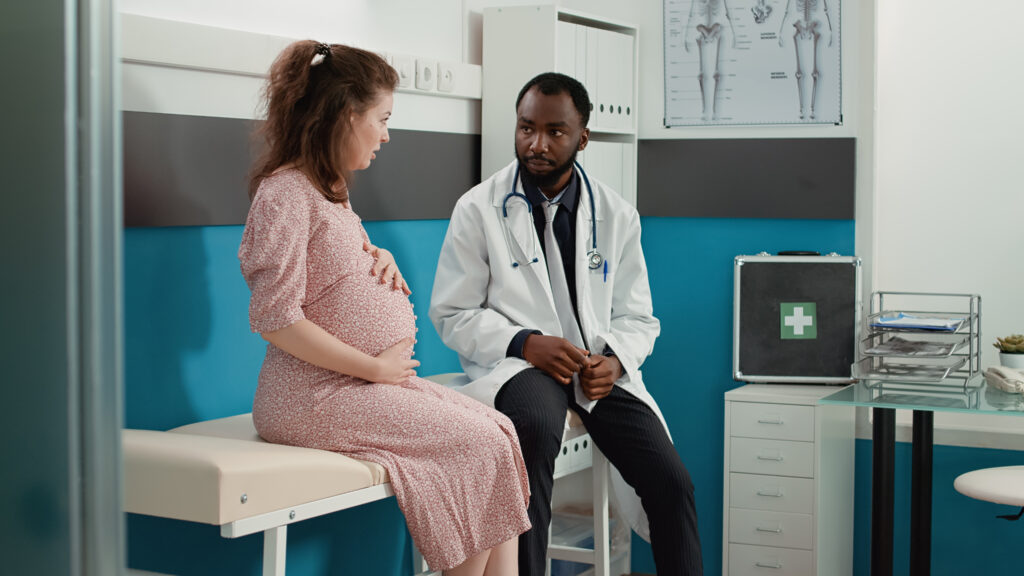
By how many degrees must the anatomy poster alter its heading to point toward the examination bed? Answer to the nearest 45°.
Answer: approximately 45° to its right

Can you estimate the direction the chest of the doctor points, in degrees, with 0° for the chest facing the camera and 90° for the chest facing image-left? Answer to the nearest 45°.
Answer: approximately 0°

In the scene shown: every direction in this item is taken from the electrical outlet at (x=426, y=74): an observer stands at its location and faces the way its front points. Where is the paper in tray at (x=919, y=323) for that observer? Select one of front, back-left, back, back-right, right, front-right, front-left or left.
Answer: front-left

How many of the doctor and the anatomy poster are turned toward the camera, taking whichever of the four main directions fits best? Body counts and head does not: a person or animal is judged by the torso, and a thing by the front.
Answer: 2

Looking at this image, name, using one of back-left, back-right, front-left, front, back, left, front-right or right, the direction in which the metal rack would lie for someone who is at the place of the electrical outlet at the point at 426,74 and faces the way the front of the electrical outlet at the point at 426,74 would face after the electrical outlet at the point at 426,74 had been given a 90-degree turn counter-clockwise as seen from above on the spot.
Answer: front-right

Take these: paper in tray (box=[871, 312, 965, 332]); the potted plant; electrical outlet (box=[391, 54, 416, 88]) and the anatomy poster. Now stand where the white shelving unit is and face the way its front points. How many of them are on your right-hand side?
1

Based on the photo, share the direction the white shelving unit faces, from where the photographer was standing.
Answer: facing the viewer and to the right of the viewer

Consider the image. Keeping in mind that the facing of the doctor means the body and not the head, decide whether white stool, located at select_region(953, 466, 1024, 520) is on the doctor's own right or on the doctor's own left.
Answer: on the doctor's own left

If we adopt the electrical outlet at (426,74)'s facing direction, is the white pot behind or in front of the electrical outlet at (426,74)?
in front

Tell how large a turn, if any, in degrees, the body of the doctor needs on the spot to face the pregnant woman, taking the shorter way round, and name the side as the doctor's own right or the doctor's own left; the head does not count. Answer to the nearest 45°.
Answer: approximately 45° to the doctor's own right

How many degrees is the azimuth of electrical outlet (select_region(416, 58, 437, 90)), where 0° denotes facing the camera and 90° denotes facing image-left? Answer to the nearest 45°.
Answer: approximately 315°

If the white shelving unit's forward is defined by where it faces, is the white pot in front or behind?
in front
